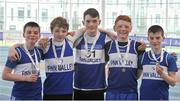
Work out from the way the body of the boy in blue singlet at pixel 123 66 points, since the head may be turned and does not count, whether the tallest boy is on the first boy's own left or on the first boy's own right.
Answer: on the first boy's own right

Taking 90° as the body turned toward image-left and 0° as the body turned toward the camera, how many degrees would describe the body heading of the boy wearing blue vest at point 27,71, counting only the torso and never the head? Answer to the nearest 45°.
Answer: approximately 315°

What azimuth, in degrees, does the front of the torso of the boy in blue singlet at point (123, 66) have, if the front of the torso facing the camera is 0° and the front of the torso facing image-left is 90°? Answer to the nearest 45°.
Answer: approximately 0°

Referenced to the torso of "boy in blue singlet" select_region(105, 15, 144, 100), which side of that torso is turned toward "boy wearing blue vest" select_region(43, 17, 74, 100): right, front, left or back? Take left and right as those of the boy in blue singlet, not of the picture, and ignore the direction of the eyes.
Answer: right

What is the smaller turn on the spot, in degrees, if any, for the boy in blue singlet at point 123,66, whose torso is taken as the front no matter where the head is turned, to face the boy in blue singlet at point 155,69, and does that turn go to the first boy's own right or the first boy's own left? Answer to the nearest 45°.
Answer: approximately 90° to the first boy's own left

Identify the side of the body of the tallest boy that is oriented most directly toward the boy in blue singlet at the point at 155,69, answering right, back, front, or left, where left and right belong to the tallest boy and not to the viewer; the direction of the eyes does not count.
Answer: left
